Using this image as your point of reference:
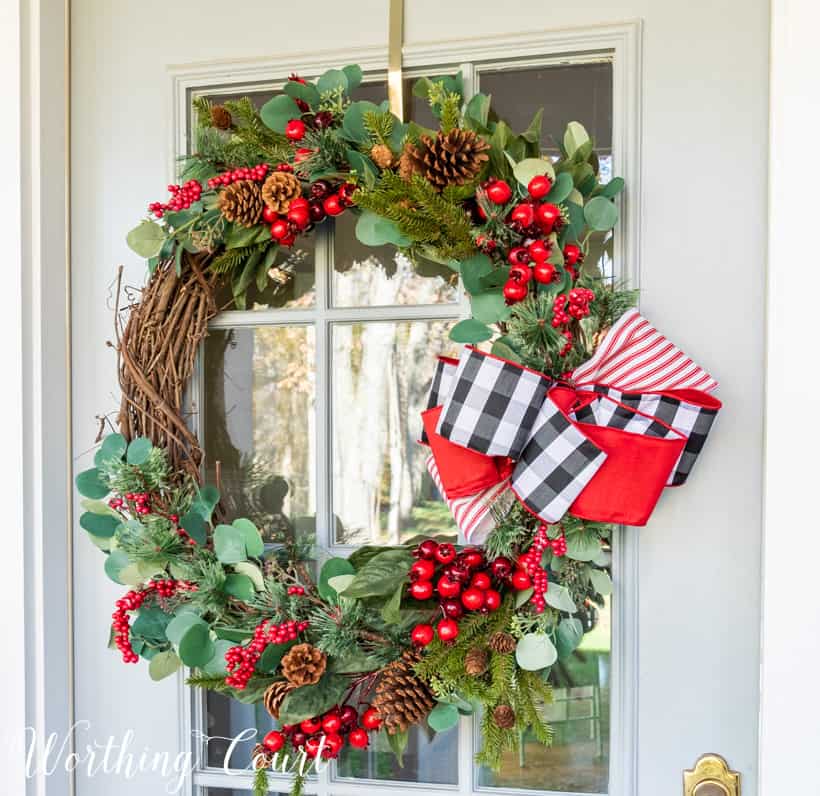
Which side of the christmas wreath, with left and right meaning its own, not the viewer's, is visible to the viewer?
front
